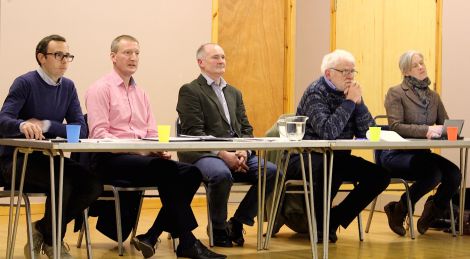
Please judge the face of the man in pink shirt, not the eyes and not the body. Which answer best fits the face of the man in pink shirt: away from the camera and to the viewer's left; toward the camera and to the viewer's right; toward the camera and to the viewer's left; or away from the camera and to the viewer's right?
toward the camera and to the viewer's right

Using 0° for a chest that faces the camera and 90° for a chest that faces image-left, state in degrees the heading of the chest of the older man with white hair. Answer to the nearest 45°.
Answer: approximately 315°

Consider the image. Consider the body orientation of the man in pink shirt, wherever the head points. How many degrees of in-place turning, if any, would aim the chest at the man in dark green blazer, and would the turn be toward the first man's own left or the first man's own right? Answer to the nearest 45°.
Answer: approximately 90° to the first man's own left

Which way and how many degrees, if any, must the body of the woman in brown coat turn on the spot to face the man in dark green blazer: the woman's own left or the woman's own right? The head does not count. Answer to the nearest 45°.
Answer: approximately 90° to the woman's own right

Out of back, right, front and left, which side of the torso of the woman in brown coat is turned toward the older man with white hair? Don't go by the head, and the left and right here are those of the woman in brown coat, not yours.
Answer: right

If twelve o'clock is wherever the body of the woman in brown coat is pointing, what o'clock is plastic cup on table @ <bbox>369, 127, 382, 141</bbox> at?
The plastic cup on table is roughly at 2 o'clock from the woman in brown coat.

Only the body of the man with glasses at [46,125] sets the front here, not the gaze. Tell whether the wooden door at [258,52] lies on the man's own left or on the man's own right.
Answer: on the man's own left

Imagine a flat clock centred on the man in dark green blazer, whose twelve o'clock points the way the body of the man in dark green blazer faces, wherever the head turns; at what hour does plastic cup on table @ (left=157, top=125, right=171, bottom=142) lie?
The plastic cup on table is roughly at 2 o'clock from the man in dark green blazer.

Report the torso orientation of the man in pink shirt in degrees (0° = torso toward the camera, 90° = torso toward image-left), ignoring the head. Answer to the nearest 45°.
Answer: approximately 315°

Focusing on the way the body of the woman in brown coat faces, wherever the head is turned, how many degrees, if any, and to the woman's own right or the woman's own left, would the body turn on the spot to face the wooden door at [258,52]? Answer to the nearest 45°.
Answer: approximately 180°
